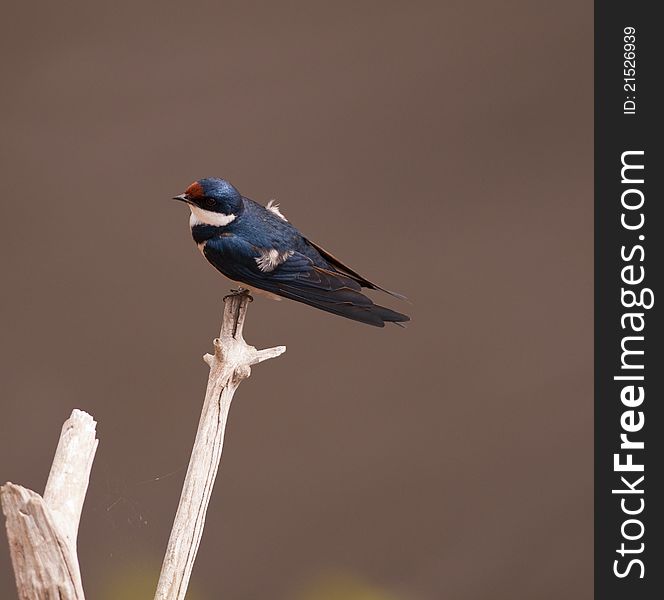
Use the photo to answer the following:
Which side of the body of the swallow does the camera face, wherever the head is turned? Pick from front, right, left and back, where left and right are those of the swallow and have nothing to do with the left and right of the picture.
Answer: left
